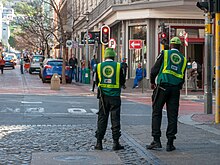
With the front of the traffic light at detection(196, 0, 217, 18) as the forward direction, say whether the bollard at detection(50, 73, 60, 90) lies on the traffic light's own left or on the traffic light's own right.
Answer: on the traffic light's own right

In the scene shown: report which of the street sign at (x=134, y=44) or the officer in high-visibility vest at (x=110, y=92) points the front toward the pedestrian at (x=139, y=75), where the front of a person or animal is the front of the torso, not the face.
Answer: the officer in high-visibility vest

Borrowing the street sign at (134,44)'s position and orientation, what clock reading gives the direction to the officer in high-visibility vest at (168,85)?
The officer in high-visibility vest is roughly at 12 o'clock from the street sign.

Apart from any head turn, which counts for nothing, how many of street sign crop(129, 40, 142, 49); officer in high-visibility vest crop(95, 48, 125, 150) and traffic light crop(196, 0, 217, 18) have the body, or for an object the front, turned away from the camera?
1

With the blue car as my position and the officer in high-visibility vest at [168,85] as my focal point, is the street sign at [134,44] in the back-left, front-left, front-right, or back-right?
front-left

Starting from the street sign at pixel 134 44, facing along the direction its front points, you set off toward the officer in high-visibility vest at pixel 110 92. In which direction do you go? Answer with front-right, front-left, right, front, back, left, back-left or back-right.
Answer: front

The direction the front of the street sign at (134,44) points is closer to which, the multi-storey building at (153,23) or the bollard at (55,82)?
the bollard

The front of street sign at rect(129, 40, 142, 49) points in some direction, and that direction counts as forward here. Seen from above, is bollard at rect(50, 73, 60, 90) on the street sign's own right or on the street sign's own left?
on the street sign's own right

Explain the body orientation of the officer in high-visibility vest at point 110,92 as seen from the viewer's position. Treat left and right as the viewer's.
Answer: facing away from the viewer

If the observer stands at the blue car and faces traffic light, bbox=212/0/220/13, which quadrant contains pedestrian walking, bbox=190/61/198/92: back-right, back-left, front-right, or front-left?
front-left

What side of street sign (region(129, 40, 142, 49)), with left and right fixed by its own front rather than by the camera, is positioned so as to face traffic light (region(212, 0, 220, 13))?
front
